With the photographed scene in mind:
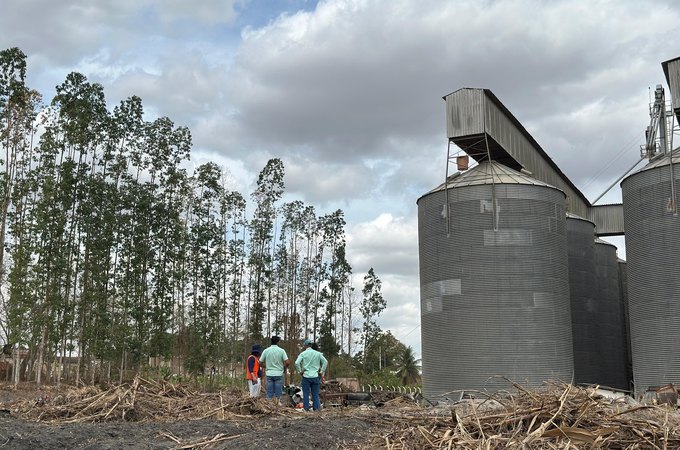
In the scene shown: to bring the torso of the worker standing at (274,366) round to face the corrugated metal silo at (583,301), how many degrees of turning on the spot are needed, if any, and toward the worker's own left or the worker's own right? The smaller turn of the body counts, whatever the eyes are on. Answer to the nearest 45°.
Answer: approximately 45° to the worker's own right

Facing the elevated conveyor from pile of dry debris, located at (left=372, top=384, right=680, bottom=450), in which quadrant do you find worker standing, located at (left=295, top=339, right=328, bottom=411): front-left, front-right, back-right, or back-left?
front-left

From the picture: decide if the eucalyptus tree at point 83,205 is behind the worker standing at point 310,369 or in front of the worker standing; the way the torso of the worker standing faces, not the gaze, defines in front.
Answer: in front

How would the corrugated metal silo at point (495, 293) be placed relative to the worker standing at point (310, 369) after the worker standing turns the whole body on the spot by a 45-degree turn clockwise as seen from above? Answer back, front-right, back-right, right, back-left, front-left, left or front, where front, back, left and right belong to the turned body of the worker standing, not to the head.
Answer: front

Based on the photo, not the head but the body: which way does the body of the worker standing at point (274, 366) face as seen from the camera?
away from the camera

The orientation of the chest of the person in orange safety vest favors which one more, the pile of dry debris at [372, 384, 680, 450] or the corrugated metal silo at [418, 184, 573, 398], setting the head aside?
the corrugated metal silo

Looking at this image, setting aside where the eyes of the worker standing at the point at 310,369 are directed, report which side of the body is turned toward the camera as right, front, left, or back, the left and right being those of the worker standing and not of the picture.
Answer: back

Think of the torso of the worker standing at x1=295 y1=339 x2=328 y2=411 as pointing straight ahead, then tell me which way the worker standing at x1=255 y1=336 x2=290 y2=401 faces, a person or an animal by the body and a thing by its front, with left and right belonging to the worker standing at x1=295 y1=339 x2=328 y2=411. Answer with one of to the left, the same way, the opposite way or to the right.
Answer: the same way
